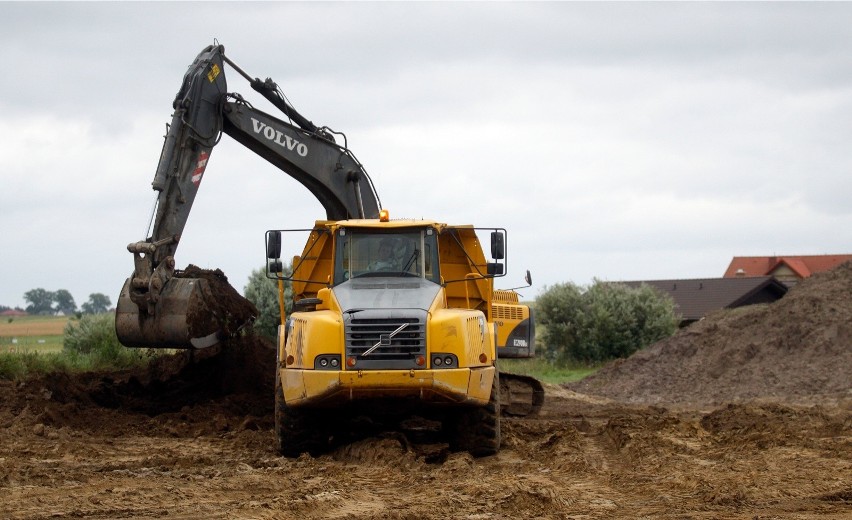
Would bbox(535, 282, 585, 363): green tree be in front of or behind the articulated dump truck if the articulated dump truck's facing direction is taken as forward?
behind

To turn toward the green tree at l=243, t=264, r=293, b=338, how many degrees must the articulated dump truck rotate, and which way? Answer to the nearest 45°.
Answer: approximately 180°

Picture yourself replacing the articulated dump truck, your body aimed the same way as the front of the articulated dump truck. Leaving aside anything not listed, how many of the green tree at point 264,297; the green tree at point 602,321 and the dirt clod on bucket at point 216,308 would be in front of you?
0

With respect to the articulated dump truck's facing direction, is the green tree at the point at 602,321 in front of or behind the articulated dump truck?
behind

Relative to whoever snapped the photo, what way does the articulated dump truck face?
facing the viewer

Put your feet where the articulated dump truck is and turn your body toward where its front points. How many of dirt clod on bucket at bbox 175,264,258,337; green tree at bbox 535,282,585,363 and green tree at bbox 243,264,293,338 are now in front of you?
0

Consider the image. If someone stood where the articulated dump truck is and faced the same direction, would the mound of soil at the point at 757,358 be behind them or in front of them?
behind

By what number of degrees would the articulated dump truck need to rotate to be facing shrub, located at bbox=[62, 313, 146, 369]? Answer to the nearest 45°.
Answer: approximately 135° to its right

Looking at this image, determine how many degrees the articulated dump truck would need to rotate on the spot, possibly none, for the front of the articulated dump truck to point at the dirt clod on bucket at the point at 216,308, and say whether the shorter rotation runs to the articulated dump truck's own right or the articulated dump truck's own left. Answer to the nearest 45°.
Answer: approximately 135° to the articulated dump truck's own right
